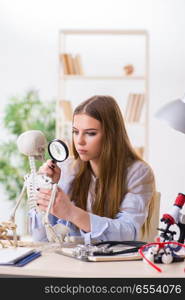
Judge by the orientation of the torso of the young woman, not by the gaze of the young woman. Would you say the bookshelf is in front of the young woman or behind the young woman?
behind

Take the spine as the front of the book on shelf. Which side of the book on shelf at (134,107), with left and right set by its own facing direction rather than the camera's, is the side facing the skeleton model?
front

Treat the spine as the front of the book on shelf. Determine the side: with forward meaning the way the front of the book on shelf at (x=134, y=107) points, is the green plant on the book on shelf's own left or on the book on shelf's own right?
on the book on shelf's own right

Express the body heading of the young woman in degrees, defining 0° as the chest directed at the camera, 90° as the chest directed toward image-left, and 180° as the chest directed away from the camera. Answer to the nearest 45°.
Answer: approximately 45°

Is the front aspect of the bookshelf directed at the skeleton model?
yes

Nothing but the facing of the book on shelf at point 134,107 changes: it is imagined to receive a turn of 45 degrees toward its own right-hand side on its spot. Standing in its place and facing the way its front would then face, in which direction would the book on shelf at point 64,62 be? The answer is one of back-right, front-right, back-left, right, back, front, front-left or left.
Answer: front-right

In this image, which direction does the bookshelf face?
toward the camera

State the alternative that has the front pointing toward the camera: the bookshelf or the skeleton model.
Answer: the bookshelf
